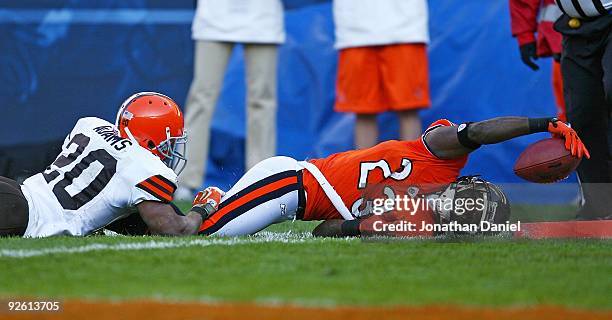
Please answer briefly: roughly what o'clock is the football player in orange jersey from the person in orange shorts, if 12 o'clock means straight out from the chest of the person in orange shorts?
The football player in orange jersey is roughly at 12 o'clock from the person in orange shorts.

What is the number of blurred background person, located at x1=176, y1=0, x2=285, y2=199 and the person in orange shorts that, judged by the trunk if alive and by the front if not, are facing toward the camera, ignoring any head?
2

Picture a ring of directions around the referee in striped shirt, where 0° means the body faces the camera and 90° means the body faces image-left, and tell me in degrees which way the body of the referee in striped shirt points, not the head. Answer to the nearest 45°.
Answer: approximately 45°

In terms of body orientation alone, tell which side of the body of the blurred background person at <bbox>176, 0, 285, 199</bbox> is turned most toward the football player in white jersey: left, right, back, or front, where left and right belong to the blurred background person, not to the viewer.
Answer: front

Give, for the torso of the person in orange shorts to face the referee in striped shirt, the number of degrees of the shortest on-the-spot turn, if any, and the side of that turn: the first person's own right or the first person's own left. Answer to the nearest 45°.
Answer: approximately 45° to the first person's own left

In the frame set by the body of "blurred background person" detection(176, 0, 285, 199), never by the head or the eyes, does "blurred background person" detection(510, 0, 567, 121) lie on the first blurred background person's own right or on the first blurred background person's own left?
on the first blurred background person's own left

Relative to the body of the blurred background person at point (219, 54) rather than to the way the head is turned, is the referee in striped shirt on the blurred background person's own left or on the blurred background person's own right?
on the blurred background person's own left

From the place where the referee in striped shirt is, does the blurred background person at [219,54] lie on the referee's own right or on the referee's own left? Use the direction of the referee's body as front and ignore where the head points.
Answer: on the referee's own right

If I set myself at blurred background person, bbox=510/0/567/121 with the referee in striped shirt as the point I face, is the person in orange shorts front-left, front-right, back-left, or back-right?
back-right

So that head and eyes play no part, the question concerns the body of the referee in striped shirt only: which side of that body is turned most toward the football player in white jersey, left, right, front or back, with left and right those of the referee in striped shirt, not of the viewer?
front

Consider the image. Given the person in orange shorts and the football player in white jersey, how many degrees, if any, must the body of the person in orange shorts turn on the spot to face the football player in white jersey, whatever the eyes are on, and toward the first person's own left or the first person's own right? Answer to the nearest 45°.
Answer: approximately 45° to the first person's own right
